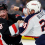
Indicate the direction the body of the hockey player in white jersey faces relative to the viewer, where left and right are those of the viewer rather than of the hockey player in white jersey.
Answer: facing away from the viewer and to the left of the viewer
